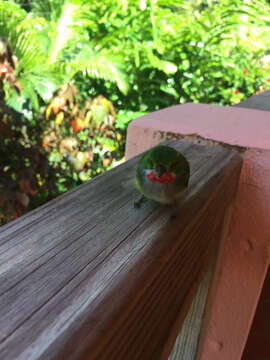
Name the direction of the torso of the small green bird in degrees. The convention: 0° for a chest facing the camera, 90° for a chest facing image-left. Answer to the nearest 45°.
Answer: approximately 0°
